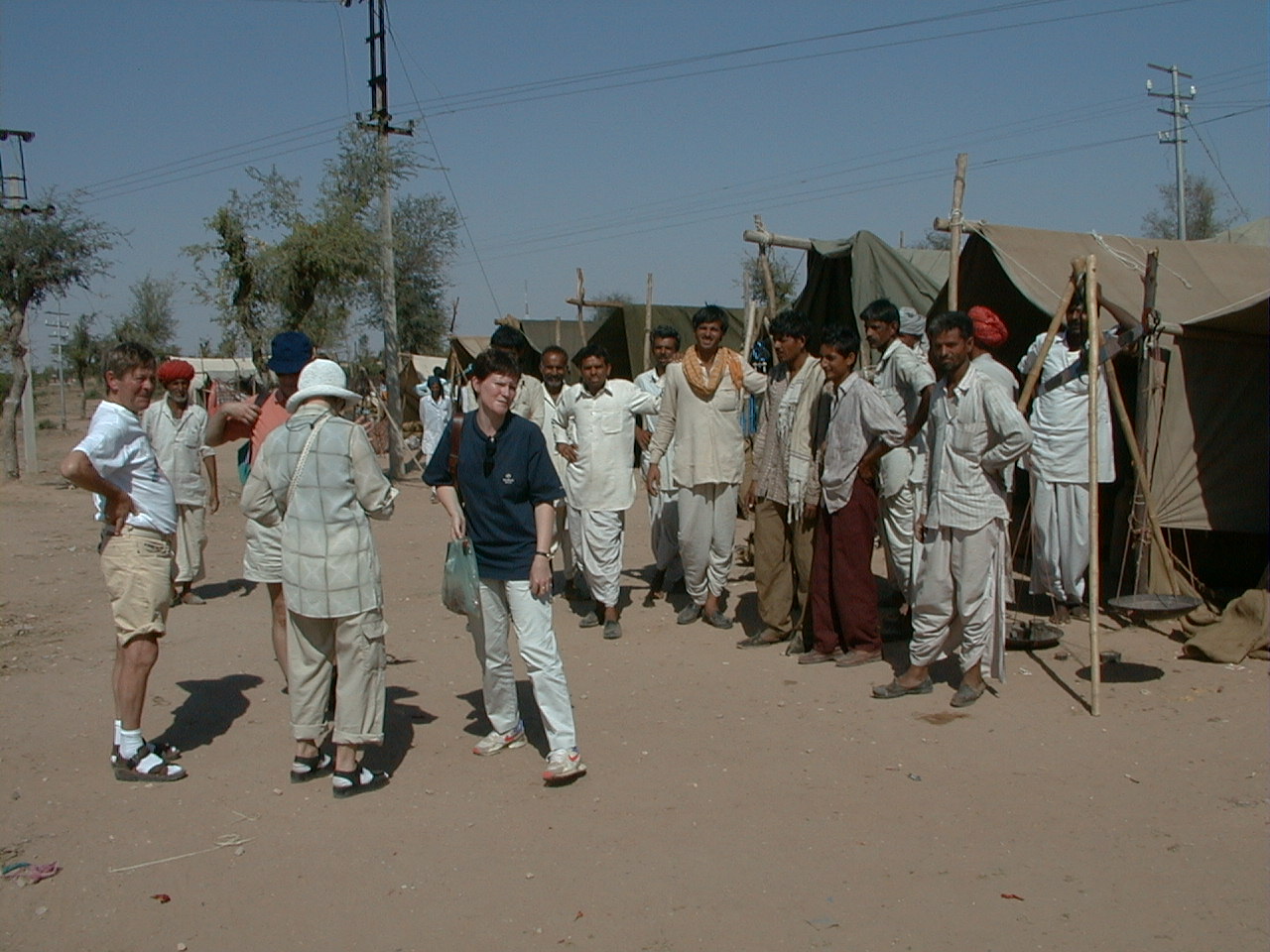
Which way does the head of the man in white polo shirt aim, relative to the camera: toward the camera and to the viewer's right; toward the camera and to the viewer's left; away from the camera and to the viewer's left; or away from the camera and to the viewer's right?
toward the camera and to the viewer's right

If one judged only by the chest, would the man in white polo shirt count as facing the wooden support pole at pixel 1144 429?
yes

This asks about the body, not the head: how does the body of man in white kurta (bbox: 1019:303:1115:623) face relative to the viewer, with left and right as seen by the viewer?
facing the viewer

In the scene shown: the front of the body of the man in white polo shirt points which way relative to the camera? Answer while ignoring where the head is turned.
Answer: to the viewer's right

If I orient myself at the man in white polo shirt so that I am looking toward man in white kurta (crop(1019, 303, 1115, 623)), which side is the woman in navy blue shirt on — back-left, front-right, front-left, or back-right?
front-right

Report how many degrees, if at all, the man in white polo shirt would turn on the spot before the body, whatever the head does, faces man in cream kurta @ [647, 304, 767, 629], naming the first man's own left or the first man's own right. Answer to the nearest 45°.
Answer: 0° — they already face them

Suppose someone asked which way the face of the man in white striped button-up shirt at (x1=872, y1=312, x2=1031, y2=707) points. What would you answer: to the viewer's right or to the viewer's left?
to the viewer's left

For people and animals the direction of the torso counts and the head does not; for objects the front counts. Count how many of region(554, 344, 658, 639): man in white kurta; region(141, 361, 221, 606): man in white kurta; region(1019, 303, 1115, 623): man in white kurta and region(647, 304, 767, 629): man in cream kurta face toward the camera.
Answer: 4

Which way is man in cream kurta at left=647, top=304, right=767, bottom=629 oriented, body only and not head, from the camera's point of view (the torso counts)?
toward the camera

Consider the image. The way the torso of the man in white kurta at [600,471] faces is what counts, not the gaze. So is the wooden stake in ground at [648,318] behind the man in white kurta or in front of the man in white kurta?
behind

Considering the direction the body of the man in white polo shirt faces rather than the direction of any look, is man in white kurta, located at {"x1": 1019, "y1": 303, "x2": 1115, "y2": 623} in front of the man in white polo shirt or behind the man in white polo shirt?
in front

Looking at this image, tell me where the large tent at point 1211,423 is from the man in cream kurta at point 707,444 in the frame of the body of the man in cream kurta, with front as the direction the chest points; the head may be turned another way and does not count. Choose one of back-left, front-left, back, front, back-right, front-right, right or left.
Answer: left

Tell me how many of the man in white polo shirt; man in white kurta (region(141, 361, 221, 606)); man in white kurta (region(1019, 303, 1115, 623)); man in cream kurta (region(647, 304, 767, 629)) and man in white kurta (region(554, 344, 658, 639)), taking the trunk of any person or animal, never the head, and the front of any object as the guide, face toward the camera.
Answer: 4

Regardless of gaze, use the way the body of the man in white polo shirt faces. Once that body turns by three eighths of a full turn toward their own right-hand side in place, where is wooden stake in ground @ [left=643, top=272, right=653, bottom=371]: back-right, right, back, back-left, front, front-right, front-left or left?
back

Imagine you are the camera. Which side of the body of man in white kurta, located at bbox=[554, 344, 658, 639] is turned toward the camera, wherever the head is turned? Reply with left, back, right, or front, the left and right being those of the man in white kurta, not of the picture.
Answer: front

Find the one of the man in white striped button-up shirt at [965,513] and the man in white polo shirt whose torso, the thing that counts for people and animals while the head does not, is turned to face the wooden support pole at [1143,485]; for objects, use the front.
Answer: the man in white polo shirt

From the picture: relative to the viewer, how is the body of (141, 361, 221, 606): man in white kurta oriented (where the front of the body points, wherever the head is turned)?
toward the camera

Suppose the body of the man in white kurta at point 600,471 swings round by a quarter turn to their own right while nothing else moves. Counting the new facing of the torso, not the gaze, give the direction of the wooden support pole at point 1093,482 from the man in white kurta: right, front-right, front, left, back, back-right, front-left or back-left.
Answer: back-left

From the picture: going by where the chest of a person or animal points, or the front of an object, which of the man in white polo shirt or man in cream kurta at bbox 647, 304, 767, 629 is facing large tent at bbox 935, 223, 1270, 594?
the man in white polo shirt

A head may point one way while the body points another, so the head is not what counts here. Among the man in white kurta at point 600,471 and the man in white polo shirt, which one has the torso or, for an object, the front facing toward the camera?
the man in white kurta

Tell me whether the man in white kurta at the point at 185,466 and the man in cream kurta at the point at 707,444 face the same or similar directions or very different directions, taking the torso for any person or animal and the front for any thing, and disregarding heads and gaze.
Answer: same or similar directions
